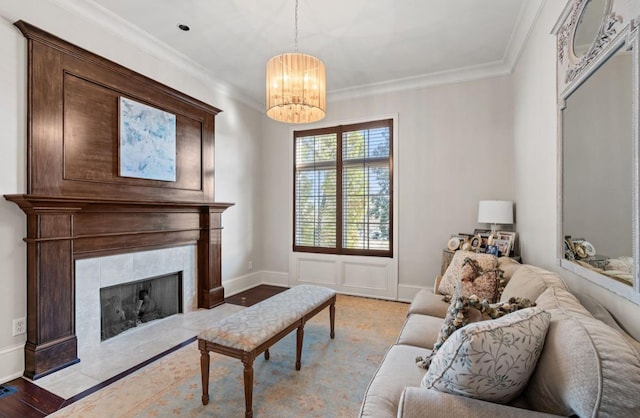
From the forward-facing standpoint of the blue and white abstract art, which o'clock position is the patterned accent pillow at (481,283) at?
The patterned accent pillow is roughly at 12 o'clock from the blue and white abstract art.

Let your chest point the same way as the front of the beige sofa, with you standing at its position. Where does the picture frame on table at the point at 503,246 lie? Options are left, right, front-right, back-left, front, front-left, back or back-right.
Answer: right

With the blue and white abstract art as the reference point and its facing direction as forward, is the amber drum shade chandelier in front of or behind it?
in front

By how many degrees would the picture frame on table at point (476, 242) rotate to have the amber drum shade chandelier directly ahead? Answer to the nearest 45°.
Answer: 0° — it already faces it

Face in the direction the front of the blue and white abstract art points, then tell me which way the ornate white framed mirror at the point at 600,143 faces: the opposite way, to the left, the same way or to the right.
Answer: the opposite way

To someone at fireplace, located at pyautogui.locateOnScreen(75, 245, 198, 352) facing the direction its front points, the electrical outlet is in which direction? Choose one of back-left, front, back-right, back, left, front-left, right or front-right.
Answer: right

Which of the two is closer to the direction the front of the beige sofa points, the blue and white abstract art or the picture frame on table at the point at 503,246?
the blue and white abstract art

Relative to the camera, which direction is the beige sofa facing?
to the viewer's left
